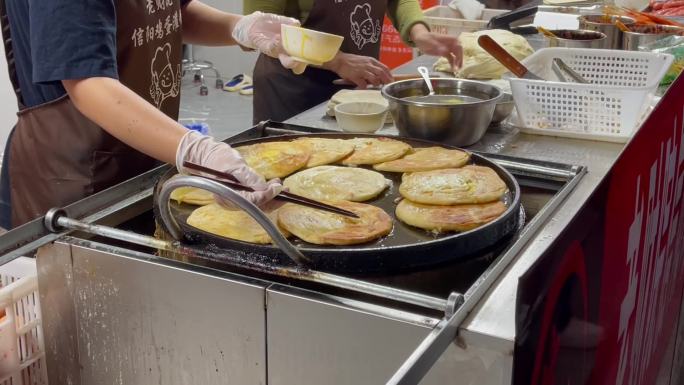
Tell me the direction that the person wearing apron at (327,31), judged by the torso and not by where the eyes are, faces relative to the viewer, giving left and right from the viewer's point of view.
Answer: facing the viewer and to the right of the viewer

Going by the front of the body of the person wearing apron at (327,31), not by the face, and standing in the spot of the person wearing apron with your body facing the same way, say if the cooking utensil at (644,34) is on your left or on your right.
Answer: on your left

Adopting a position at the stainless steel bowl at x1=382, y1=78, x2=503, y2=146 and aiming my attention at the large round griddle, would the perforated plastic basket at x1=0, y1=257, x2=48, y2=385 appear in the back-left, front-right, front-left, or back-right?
front-right

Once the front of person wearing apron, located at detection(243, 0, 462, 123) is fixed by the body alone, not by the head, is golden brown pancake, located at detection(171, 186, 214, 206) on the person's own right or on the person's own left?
on the person's own right

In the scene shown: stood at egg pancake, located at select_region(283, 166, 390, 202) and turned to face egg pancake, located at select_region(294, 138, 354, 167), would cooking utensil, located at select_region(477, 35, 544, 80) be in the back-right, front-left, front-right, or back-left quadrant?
front-right

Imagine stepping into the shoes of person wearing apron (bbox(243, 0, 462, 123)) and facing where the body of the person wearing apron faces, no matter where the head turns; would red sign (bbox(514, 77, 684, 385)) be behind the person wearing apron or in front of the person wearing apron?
in front

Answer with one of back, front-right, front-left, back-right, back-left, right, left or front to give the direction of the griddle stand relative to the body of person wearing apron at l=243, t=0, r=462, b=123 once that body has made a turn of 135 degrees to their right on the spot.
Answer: left

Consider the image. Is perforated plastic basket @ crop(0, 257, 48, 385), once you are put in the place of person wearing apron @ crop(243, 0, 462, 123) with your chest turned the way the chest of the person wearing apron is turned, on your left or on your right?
on your right

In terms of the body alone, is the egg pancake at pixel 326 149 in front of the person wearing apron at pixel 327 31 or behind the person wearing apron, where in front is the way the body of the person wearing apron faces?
in front

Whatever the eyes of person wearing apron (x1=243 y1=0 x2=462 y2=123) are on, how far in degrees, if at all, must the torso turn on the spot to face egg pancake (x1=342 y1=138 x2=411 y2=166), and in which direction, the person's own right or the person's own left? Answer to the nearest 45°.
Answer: approximately 45° to the person's own right

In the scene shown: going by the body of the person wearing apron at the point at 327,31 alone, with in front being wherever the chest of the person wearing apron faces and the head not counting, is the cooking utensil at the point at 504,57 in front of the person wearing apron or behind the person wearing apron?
in front

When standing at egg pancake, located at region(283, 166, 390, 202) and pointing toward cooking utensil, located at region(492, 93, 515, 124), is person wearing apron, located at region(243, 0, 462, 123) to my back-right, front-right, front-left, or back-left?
front-left
